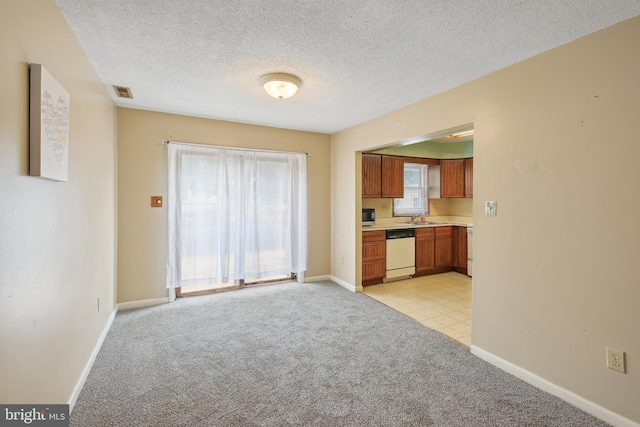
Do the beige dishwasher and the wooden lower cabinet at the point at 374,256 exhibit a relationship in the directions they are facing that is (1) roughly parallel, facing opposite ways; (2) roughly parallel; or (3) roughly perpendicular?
roughly parallel

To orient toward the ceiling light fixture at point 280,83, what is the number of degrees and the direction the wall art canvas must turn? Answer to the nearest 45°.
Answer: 0° — it already faces it

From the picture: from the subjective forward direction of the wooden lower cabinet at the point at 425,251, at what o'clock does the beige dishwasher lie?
The beige dishwasher is roughly at 3 o'clock from the wooden lower cabinet.

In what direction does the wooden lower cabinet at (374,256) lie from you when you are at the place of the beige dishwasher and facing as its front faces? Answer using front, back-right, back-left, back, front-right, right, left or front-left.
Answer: right

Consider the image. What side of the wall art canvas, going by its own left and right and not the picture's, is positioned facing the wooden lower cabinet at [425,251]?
front

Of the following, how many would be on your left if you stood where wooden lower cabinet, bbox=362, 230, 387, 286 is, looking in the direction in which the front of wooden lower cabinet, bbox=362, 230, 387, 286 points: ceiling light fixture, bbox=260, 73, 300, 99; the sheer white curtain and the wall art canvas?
0

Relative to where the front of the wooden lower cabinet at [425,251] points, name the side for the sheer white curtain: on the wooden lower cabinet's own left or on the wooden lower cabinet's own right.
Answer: on the wooden lower cabinet's own right

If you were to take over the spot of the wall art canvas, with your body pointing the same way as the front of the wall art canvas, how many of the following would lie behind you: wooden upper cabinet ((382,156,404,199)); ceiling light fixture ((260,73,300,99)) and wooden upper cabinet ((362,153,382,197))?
0

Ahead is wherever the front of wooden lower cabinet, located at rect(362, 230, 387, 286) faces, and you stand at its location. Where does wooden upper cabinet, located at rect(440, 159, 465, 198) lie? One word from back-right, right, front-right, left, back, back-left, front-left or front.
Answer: left

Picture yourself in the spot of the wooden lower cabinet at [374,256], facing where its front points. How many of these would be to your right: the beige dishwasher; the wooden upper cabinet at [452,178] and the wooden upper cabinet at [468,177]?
0

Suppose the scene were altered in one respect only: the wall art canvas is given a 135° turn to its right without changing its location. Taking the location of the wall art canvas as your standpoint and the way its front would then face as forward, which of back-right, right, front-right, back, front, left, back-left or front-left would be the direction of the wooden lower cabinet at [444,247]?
back-left

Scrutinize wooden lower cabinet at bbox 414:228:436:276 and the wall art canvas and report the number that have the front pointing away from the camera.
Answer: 0

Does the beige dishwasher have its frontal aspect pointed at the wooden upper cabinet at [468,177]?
no

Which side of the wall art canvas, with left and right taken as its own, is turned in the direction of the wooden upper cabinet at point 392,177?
front

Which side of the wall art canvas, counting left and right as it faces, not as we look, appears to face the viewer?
right

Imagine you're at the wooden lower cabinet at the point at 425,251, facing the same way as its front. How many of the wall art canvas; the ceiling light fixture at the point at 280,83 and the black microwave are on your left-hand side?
0

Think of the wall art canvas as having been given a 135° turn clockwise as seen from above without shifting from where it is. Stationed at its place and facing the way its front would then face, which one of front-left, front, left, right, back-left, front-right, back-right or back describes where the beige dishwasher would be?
back-left

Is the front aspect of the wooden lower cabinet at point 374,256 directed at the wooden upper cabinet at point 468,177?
no

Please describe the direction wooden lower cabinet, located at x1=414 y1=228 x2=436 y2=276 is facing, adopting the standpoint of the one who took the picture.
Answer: facing the viewer and to the right of the viewer
